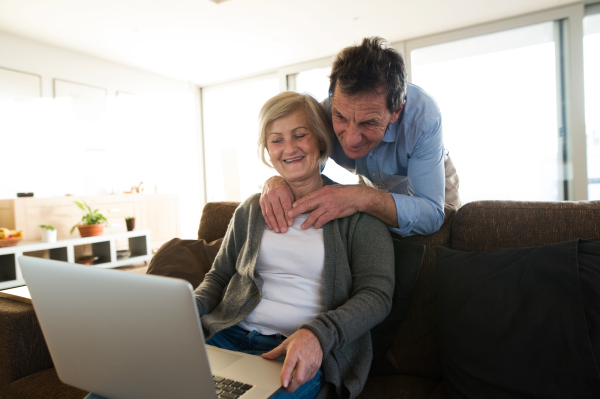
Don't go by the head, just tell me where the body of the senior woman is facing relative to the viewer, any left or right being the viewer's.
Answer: facing the viewer and to the left of the viewer

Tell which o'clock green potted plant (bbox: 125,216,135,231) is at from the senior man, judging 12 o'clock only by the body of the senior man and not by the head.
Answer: The green potted plant is roughly at 3 o'clock from the senior man.

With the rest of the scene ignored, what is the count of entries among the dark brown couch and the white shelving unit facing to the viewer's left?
0

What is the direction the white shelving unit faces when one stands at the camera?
facing the viewer and to the right of the viewer

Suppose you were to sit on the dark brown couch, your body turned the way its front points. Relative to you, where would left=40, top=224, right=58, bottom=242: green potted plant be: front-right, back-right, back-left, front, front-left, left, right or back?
back-right

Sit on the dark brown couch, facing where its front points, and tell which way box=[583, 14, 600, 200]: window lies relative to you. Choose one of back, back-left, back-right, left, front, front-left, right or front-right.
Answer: back-left

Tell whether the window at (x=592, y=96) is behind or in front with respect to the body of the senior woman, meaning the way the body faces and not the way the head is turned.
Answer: behind

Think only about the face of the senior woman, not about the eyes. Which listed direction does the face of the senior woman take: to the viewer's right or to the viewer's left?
to the viewer's left

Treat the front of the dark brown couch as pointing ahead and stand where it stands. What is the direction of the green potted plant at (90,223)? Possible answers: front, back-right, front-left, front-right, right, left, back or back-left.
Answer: back-right

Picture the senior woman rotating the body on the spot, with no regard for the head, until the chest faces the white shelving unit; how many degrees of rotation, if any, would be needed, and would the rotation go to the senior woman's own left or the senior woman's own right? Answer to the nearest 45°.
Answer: approximately 90° to the senior woman's own right

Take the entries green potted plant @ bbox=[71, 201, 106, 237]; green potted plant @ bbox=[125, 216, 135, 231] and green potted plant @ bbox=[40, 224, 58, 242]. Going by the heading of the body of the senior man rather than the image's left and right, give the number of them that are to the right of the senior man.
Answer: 3

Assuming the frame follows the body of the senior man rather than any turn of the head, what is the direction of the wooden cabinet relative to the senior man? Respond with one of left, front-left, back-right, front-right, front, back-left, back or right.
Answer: right

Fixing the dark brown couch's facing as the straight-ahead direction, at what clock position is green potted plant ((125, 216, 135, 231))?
The green potted plant is roughly at 5 o'clock from the dark brown couch.
